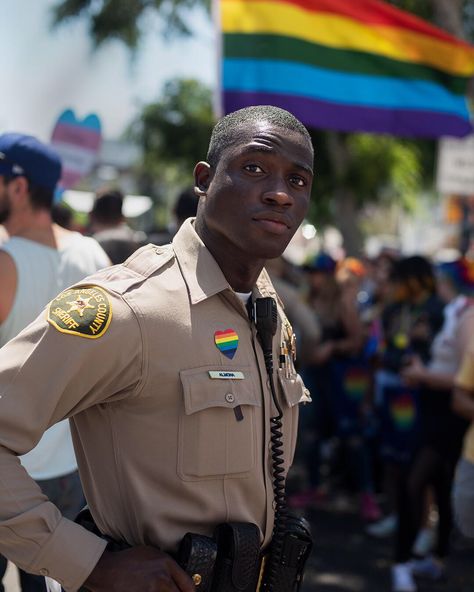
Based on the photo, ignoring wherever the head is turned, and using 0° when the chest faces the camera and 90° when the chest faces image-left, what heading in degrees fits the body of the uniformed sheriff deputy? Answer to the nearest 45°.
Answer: approximately 315°
